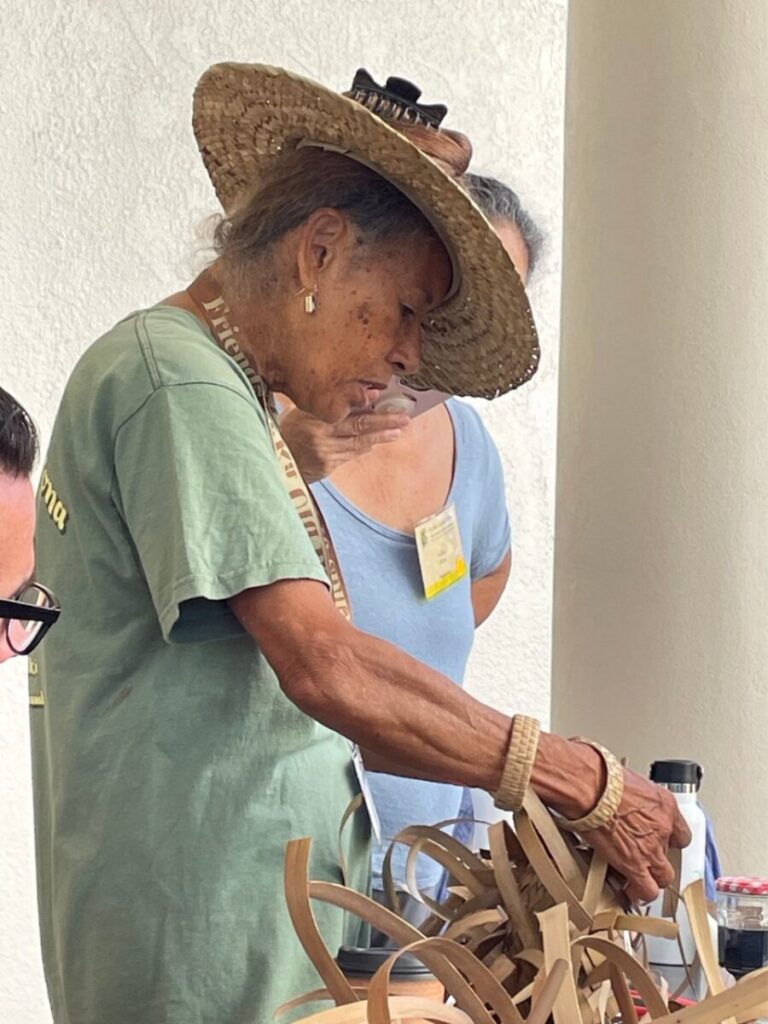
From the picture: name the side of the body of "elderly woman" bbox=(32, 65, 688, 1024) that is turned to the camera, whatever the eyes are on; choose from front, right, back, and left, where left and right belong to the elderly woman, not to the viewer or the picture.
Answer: right

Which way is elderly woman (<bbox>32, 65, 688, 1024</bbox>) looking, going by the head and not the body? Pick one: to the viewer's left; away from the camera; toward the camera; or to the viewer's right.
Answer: to the viewer's right

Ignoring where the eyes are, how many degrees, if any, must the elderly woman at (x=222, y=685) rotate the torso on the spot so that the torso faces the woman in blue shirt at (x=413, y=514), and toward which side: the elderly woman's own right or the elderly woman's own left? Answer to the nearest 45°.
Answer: approximately 90° to the elderly woman's own left

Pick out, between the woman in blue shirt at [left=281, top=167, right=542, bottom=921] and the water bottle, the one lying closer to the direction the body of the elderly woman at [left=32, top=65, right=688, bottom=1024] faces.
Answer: the water bottle

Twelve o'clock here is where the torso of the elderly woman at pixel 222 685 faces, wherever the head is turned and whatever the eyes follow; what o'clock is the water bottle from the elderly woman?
The water bottle is roughly at 11 o'clock from the elderly woman.
